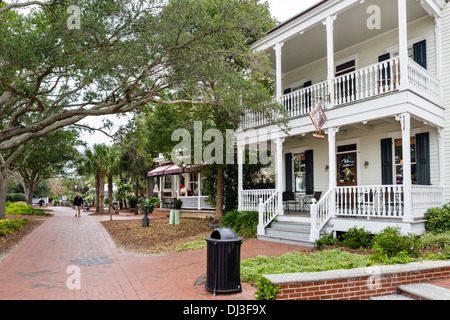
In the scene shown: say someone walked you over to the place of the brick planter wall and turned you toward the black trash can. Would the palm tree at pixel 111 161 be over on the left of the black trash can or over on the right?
right

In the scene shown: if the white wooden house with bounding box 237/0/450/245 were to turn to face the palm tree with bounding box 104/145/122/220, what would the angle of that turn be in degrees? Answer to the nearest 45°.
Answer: approximately 90° to its right

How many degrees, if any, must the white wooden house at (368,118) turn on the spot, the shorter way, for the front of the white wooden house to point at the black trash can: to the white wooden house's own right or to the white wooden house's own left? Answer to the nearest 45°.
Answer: approximately 45° to the white wooden house's own left

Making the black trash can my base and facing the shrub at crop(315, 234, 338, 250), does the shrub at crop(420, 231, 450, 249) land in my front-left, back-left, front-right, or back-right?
front-right

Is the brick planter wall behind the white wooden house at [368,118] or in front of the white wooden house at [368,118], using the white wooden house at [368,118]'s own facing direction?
in front

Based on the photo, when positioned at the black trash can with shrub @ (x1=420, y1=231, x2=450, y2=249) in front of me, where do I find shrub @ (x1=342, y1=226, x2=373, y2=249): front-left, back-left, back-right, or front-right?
front-left

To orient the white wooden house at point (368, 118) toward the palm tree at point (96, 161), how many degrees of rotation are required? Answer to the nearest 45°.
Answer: approximately 90° to its right

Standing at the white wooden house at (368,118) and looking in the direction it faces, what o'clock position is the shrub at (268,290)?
The shrub is roughly at 11 o'clock from the white wooden house.
